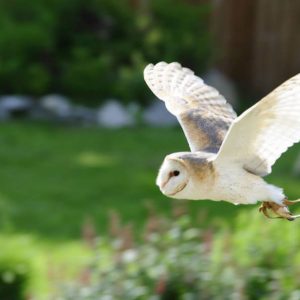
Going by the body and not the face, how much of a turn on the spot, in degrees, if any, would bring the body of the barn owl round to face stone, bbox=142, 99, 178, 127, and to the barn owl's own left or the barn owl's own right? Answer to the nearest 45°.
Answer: approximately 90° to the barn owl's own right

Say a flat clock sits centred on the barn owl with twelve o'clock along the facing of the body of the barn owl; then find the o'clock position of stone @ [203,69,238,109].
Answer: The stone is roughly at 3 o'clock from the barn owl.

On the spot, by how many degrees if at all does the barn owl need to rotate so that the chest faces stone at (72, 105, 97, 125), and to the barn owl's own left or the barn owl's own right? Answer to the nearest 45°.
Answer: approximately 90° to the barn owl's own right

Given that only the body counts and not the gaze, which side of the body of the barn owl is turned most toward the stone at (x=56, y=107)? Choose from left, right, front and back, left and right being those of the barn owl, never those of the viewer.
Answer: right

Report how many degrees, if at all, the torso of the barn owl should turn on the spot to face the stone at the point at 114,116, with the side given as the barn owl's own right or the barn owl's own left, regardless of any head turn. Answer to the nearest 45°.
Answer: approximately 90° to the barn owl's own right

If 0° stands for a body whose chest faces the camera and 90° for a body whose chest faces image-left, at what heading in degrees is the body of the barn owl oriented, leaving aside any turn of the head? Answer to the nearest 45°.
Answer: approximately 90°

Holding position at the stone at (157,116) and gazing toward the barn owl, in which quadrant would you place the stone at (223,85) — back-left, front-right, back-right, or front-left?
back-left

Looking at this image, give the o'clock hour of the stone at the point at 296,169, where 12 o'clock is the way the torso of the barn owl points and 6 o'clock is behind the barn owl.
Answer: The stone is roughly at 3 o'clock from the barn owl.
